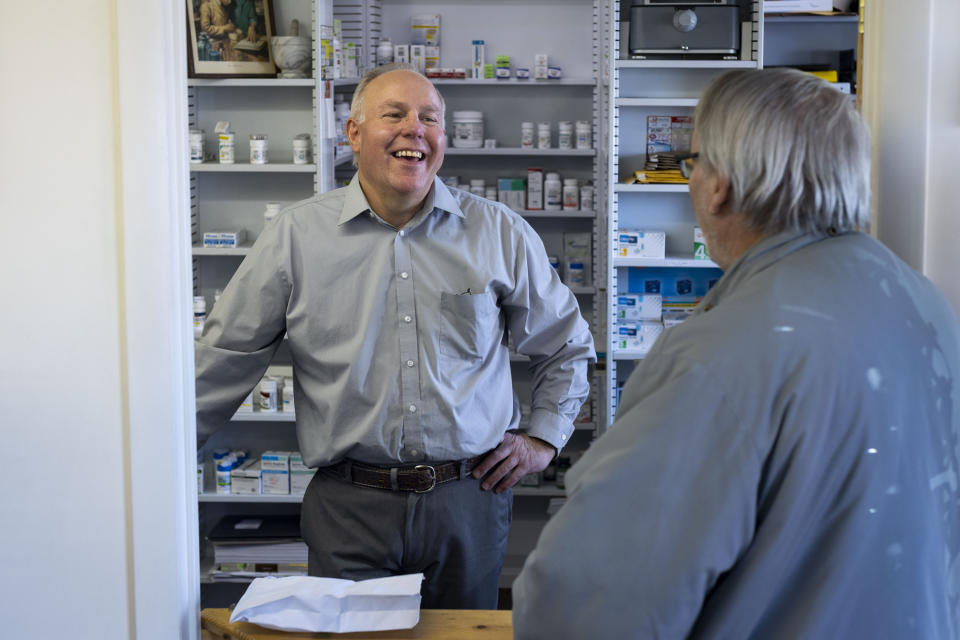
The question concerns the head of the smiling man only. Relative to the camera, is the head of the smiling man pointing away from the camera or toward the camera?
toward the camera

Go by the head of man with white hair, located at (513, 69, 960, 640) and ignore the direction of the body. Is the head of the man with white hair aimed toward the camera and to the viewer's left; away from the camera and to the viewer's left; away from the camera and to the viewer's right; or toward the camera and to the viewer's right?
away from the camera and to the viewer's left

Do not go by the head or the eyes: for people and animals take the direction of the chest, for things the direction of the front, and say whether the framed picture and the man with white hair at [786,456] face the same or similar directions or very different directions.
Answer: very different directions

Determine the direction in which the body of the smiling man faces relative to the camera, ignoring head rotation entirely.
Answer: toward the camera

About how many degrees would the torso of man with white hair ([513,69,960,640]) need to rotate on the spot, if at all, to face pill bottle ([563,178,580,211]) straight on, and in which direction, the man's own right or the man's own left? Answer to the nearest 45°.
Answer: approximately 45° to the man's own right

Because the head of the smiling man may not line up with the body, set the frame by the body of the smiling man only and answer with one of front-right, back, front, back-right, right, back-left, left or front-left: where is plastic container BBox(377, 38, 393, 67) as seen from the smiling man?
back

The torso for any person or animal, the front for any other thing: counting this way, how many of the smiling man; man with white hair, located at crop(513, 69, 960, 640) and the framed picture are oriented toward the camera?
2

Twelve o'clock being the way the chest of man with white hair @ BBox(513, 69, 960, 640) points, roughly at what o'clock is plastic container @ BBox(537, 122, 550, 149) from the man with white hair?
The plastic container is roughly at 1 o'clock from the man with white hair.

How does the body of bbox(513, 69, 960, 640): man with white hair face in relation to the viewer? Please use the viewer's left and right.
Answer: facing away from the viewer and to the left of the viewer

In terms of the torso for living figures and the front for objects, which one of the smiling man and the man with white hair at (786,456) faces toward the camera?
the smiling man

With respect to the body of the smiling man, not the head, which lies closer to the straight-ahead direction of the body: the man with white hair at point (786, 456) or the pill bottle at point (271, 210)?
the man with white hair

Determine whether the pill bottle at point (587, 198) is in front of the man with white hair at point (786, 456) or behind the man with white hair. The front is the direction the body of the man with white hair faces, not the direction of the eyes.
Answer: in front

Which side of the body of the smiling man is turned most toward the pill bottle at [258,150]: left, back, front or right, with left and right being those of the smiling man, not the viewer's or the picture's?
back

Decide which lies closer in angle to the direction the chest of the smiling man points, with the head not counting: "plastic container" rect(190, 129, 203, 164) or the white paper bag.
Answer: the white paper bag
